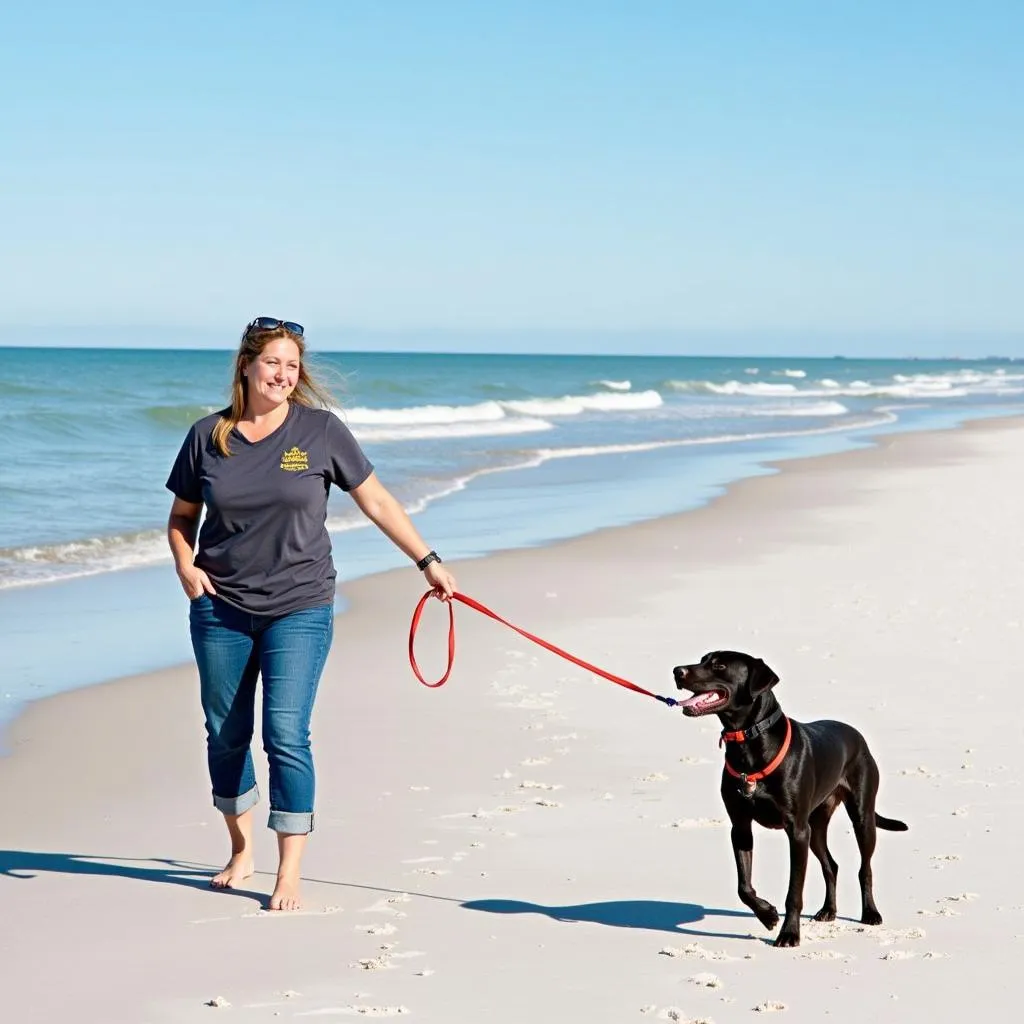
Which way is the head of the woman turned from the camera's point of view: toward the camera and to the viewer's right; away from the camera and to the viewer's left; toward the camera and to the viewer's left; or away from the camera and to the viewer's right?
toward the camera and to the viewer's right

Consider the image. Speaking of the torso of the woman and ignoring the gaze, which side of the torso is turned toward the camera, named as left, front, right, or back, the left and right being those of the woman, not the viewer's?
front

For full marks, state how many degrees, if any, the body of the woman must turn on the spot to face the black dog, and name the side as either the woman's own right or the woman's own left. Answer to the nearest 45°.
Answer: approximately 45° to the woman's own left

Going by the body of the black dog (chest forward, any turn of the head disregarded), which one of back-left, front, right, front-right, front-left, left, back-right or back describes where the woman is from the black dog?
front-right

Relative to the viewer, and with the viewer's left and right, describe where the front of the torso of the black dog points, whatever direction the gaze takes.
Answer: facing the viewer and to the left of the viewer

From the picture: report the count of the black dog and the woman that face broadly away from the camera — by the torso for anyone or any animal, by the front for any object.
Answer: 0
